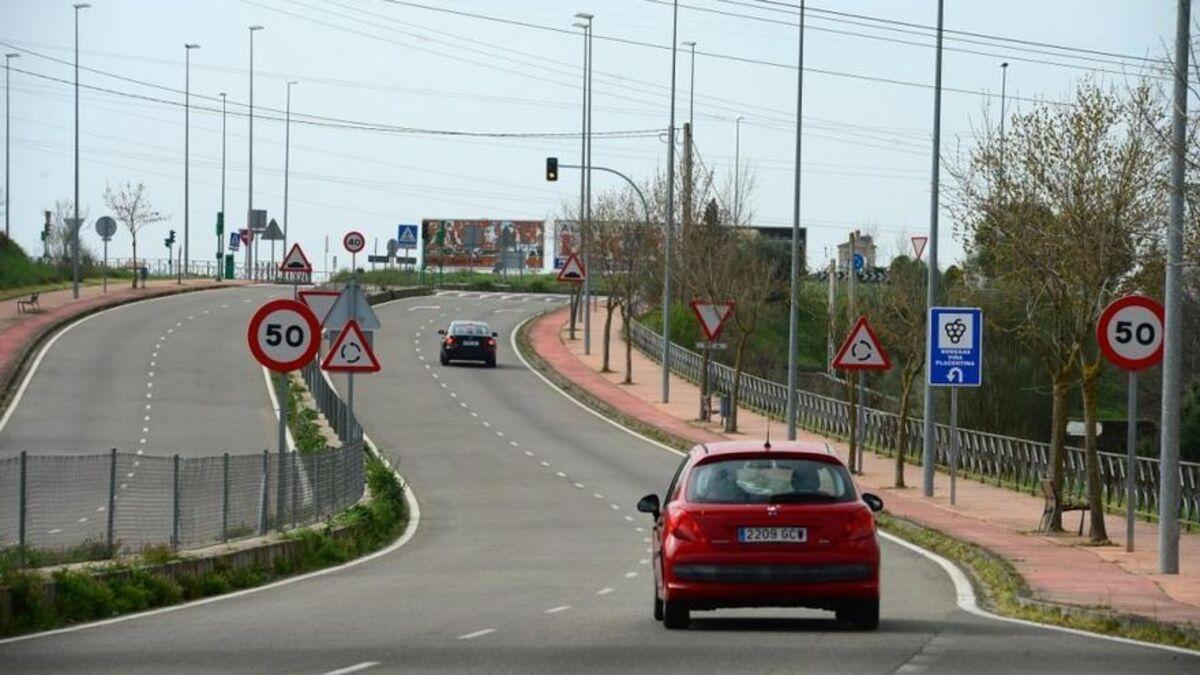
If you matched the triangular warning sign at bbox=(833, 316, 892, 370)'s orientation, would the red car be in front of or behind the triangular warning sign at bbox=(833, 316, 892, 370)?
in front

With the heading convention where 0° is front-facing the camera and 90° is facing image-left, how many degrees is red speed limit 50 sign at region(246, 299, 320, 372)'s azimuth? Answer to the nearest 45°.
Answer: approximately 0°

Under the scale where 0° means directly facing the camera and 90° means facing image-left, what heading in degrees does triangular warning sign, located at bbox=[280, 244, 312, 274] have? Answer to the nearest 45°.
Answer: approximately 0°

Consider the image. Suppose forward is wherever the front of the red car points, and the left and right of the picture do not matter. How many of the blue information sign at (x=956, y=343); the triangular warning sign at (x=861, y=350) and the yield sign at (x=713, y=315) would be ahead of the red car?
3

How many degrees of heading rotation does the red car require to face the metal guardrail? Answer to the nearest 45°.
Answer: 0° — it already faces it
